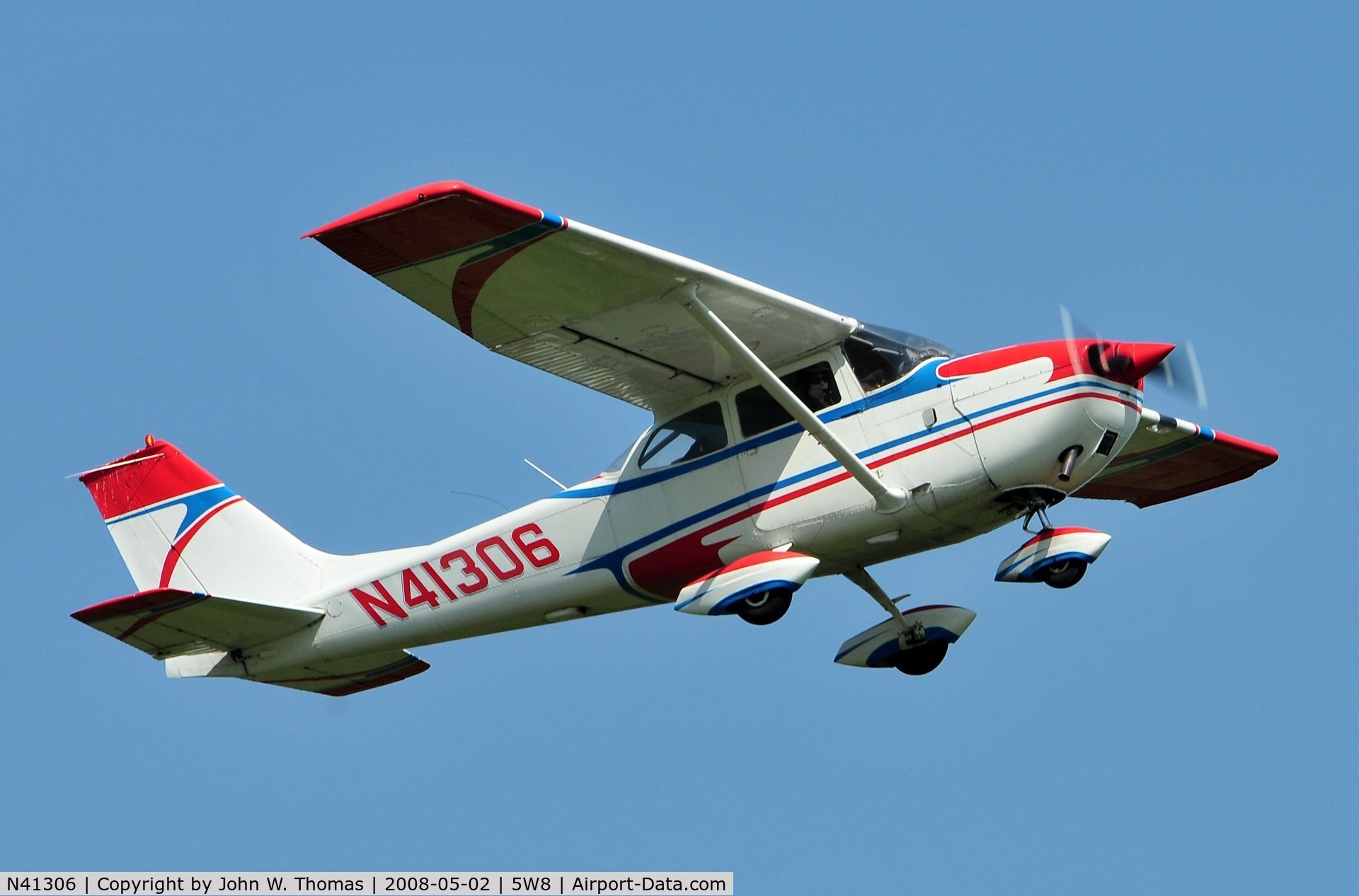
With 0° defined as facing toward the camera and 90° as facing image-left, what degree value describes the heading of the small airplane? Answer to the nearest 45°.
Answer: approximately 315°
